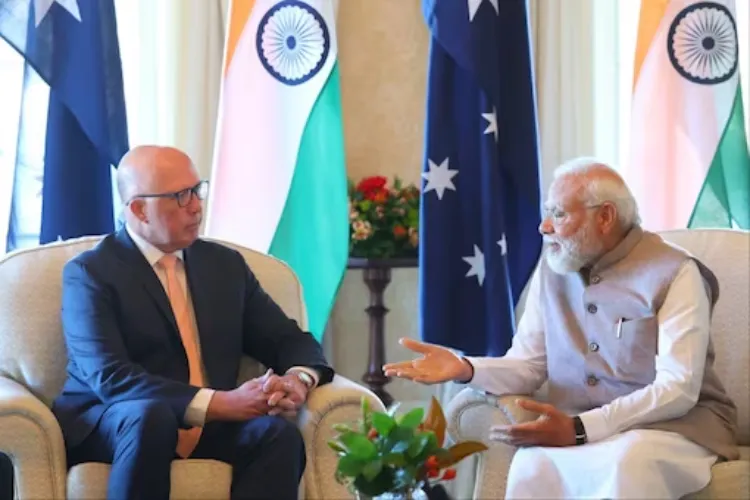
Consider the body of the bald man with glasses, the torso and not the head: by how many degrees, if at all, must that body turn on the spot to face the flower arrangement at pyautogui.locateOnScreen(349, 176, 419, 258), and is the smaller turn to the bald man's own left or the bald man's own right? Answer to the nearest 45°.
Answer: approximately 90° to the bald man's own left

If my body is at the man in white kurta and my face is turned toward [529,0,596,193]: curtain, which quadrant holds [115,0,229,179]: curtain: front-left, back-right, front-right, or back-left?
front-left

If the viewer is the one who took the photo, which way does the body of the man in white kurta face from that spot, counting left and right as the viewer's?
facing the viewer and to the left of the viewer

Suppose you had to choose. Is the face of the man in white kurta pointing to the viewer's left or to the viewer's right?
to the viewer's left

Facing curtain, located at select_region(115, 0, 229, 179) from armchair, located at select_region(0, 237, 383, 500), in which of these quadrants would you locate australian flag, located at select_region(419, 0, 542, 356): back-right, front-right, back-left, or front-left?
front-right

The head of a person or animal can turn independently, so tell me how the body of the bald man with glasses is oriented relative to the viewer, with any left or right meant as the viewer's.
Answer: facing the viewer and to the right of the viewer

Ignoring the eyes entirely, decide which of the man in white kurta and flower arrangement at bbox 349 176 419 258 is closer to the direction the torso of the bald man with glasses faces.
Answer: the man in white kurta

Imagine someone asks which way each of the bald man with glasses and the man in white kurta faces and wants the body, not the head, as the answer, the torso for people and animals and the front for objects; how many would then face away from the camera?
0

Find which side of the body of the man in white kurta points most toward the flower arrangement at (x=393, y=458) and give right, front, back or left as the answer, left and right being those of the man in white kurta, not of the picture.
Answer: front

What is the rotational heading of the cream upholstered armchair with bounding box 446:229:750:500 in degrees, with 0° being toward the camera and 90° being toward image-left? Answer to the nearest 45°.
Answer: approximately 45°
